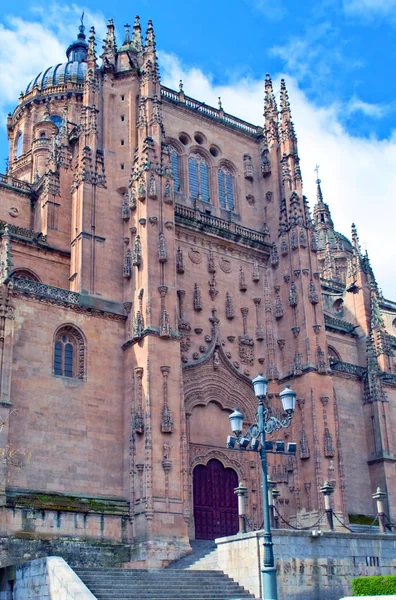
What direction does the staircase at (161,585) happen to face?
toward the camera

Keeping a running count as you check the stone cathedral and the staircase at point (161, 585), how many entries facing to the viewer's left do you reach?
0

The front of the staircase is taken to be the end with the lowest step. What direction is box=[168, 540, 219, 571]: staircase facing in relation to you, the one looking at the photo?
facing the viewer and to the left of the viewer

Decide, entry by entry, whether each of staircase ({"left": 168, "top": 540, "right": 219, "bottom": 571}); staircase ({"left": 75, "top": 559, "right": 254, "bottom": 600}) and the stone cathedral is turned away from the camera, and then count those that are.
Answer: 0

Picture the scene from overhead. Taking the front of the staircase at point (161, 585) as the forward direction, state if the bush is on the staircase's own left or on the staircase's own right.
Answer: on the staircase's own left

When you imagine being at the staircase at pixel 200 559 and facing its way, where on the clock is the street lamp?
The street lamp is roughly at 10 o'clock from the staircase.

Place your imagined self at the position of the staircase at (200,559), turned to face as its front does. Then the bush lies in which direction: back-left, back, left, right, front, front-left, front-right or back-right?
left

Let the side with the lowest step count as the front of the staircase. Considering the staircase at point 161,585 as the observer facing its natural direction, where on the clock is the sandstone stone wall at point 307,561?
The sandstone stone wall is roughly at 9 o'clock from the staircase.

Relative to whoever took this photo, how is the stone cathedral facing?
facing the viewer and to the right of the viewer
